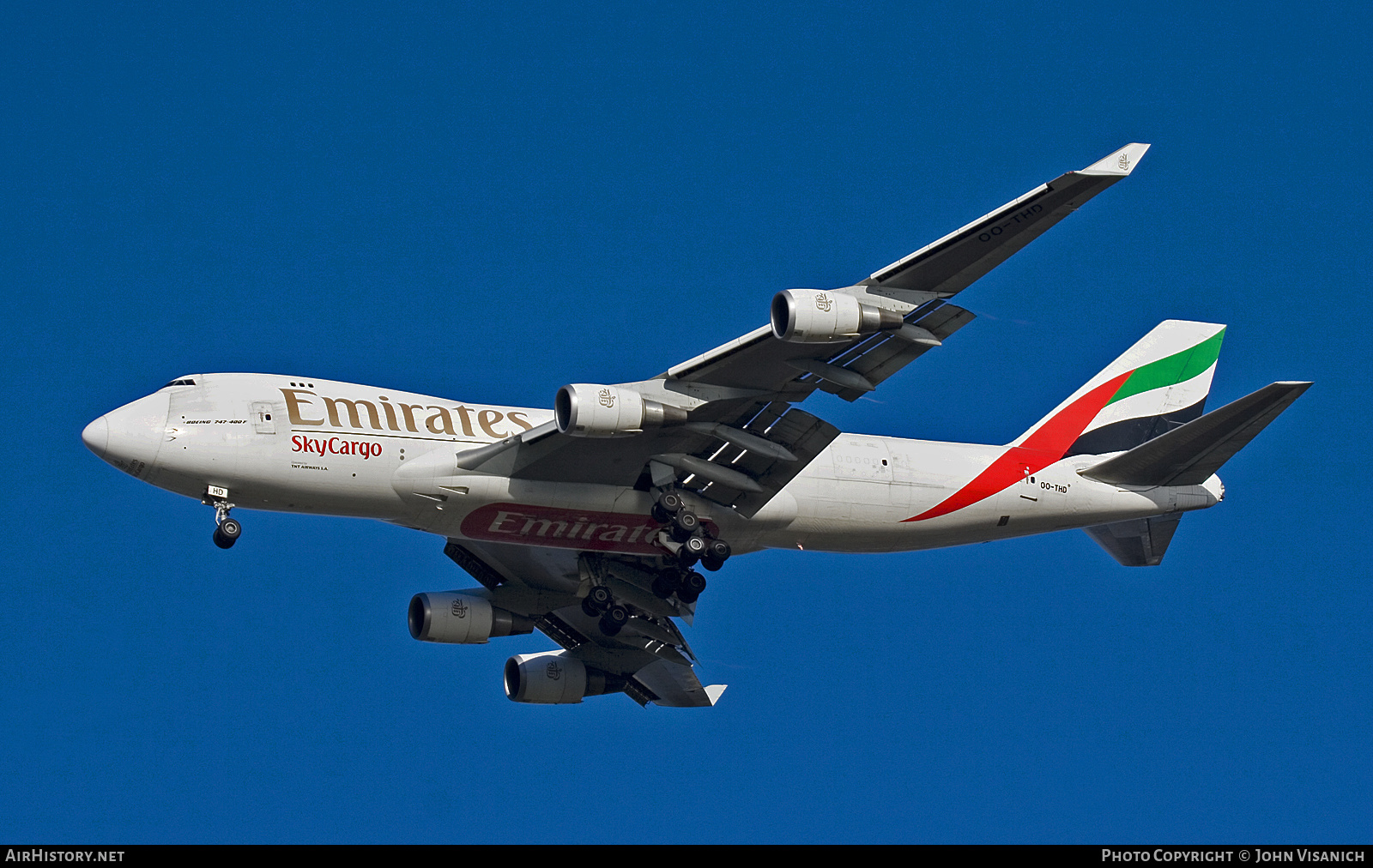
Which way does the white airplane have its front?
to the viewer's left
